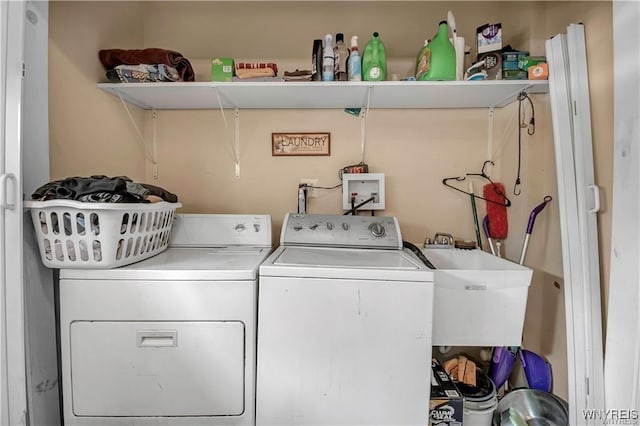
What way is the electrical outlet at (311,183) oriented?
toward the camera

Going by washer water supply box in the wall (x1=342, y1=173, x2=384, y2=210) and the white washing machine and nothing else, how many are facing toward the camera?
2

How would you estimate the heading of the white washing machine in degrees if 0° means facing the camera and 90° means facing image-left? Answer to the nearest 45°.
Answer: approximately 0°

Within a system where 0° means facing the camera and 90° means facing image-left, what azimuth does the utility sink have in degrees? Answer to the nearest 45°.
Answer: approximately 0°

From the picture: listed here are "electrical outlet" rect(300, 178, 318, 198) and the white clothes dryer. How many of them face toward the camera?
2

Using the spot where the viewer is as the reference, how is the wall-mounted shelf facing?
facing the viewer

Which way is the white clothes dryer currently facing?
toward the camera

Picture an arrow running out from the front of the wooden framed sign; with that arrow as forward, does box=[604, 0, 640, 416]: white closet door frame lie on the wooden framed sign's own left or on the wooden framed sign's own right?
on the wooden framed sign's own left

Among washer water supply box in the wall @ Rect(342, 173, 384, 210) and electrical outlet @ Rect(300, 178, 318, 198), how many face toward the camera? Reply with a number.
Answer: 2
